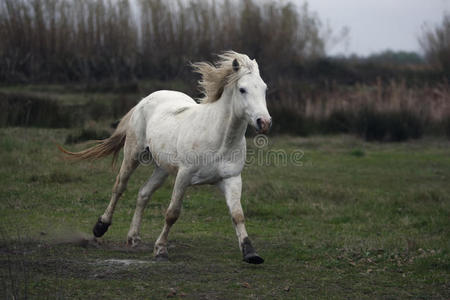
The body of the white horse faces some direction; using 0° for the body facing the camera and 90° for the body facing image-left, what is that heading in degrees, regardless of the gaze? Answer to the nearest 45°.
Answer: approximately 315°
